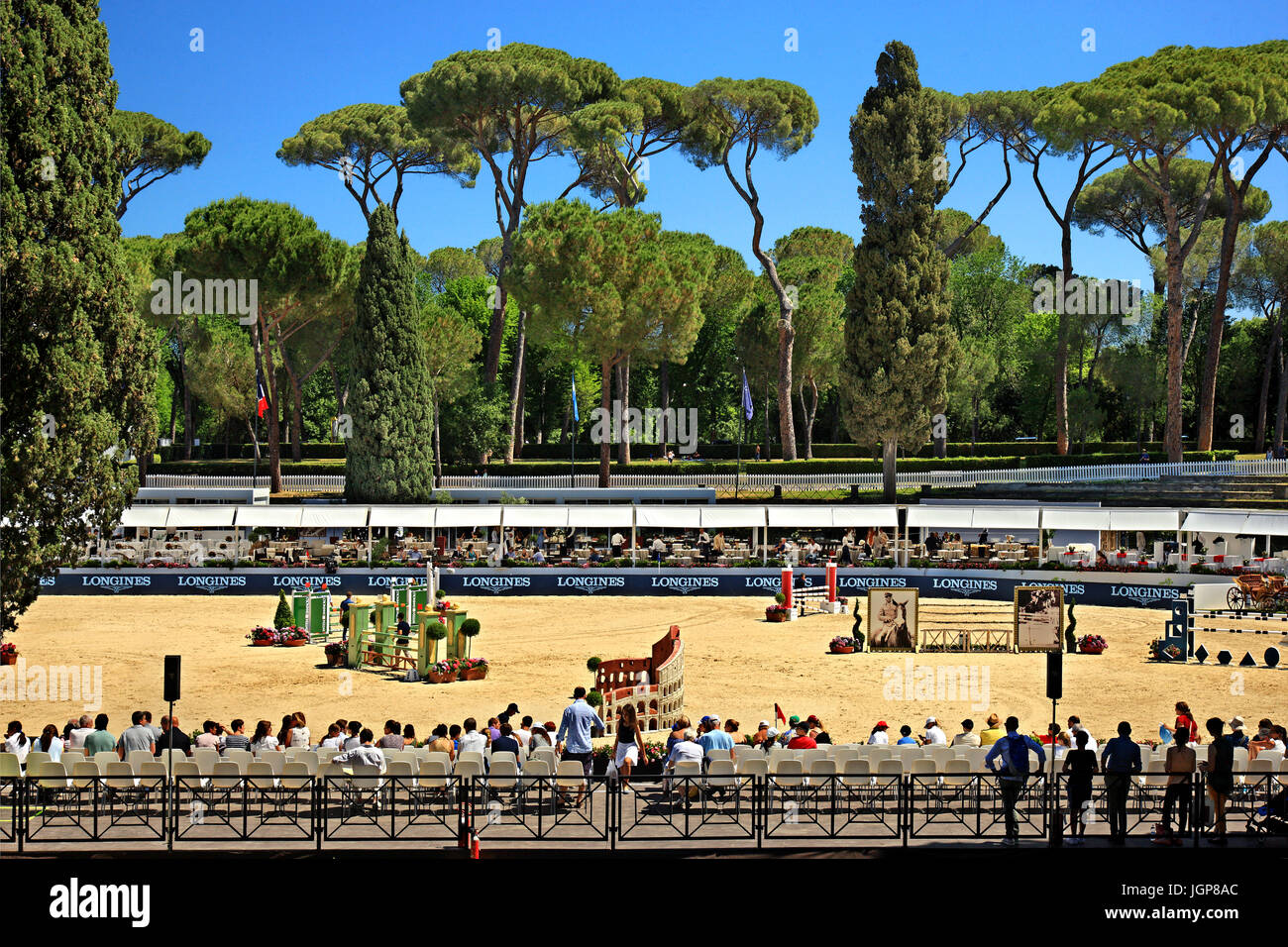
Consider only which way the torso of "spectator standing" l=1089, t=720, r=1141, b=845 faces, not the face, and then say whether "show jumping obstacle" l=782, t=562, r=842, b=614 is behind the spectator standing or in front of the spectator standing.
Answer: in front

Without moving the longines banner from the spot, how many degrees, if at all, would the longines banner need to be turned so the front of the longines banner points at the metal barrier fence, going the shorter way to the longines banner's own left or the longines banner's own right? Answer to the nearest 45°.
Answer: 0° — it already faces it

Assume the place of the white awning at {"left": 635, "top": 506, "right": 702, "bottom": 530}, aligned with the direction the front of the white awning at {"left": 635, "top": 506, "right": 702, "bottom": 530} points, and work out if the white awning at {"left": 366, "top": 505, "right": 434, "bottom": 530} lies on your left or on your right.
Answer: on your right

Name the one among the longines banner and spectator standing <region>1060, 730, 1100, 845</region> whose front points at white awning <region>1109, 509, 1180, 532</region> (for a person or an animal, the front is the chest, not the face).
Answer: the spectator standing

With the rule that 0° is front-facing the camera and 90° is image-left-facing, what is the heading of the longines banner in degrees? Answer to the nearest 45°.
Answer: approximately 0°

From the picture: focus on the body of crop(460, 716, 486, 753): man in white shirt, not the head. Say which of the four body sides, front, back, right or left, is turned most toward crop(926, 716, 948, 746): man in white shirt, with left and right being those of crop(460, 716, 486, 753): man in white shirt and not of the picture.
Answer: right

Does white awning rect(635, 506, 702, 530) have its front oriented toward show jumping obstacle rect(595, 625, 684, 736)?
yes

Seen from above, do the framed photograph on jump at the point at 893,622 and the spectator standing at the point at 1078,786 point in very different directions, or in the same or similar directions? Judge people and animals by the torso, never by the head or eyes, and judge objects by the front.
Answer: very different directions

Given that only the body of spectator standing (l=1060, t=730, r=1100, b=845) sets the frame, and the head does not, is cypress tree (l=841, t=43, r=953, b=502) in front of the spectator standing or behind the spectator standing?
in front

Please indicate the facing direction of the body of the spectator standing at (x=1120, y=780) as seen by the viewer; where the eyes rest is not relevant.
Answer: away from the camera

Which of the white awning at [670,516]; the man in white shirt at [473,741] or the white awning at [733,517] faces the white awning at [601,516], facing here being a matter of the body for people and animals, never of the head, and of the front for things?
the man in white shirt

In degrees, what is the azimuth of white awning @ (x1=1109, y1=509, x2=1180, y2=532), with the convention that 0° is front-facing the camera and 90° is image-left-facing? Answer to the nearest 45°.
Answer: approximately 0°

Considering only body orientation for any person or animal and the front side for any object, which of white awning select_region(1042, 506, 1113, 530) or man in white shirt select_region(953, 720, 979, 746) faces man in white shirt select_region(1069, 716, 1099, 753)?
the white awning

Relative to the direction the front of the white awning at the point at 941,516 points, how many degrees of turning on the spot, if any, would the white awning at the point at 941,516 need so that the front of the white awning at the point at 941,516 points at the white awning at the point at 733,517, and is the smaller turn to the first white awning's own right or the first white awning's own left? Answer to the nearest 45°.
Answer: approximately 90° to the first white awning's own right
